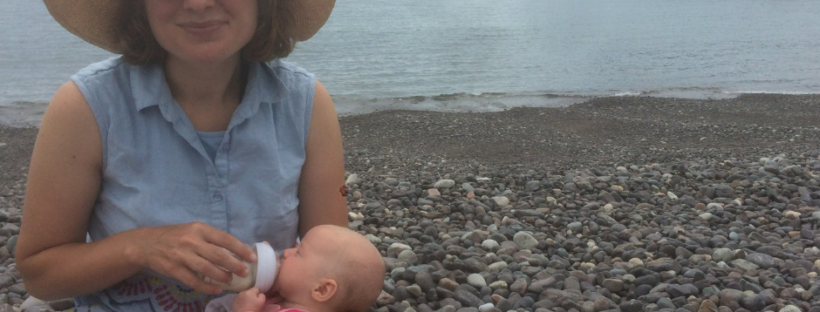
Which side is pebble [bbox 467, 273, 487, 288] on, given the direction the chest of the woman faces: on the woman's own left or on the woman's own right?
on the woman's own left

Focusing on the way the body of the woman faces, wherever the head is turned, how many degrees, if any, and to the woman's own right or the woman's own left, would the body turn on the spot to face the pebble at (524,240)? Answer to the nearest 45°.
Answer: approximately 135° to the woman's own left

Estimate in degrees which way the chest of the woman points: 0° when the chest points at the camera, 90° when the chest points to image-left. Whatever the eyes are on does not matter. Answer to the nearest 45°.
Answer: approximately 0°

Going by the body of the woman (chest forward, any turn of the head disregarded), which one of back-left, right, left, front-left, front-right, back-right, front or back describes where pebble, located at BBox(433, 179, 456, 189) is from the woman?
back-left
